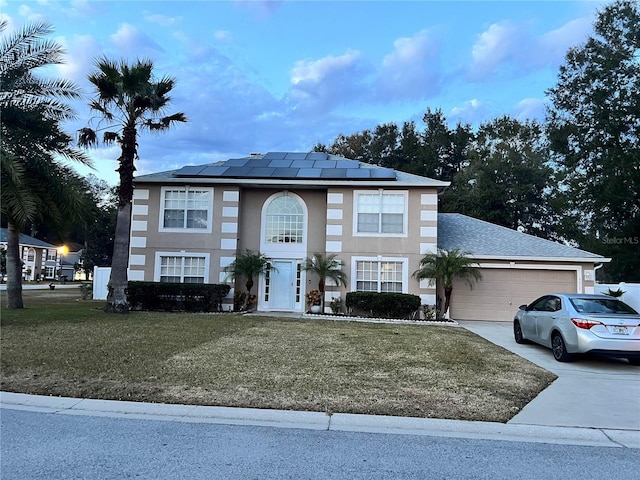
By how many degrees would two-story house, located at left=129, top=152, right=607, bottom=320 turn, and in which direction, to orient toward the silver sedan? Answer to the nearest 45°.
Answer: approximately 45° to its left

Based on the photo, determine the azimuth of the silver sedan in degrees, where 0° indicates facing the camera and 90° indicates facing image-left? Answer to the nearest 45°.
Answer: approximately 135°

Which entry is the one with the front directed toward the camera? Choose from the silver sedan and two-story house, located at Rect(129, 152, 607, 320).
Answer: the two-story house

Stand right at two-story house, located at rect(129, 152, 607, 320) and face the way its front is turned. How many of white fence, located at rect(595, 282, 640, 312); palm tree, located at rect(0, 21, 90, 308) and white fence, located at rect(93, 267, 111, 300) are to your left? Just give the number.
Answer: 1

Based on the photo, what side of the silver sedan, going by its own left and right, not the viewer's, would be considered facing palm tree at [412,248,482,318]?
front

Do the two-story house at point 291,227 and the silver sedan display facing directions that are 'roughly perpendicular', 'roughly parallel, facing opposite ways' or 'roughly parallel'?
roughly parallel, facing opposite ways

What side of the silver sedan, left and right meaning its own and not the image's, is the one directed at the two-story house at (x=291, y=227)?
front

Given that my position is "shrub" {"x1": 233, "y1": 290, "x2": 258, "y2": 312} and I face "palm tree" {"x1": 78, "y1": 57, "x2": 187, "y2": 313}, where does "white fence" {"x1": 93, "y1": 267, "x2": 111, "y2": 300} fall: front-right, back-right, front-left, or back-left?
front-right

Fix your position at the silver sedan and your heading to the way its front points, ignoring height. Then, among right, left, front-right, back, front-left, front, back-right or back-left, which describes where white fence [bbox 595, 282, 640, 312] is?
front-right

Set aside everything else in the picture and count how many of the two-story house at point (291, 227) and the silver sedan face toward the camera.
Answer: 1

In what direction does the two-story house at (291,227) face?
toward the camera

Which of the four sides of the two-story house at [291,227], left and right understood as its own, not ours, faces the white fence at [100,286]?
right

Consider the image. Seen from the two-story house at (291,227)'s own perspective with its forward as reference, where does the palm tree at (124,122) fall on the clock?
The palm tree is roughly at 2 o'clock from the two-story house.

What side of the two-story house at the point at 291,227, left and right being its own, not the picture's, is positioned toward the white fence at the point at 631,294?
left
